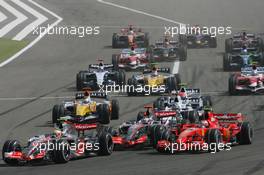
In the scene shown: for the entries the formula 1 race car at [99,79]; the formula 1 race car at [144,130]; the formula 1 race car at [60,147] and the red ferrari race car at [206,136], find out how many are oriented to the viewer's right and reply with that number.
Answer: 0

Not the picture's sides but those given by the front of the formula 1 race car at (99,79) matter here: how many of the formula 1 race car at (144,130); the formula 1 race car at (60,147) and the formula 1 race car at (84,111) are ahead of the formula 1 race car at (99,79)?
3

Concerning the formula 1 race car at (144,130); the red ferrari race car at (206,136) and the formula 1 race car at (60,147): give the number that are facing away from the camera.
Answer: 0

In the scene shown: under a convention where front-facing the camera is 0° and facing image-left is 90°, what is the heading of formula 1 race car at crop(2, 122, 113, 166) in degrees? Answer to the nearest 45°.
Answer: approximately 45°

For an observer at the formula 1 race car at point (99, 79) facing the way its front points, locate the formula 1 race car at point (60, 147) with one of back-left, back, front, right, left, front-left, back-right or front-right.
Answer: front

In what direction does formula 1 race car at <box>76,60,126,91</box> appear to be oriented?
toward the camera

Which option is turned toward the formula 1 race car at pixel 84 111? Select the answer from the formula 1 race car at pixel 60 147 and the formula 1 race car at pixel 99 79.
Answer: the formula 1 race car at pixel 99 79

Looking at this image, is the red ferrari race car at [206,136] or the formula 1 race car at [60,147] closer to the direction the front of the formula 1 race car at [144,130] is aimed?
the formula 1 race car

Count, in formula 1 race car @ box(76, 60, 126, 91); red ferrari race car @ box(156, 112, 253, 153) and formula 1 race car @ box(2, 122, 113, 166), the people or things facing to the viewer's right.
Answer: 0

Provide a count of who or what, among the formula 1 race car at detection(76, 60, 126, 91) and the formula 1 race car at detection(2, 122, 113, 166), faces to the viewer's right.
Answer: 0

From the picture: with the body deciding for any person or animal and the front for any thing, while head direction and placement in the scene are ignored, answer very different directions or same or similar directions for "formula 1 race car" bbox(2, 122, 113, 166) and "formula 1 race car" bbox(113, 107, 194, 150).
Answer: same or similar directions

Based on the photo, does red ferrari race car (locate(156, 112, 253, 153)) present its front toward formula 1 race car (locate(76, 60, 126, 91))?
no

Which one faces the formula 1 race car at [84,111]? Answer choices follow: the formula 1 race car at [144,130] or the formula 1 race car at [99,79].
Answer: the formula 1 race car at [99,79]

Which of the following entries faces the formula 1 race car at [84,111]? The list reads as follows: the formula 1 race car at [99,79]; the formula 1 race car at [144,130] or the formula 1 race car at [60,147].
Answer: the formula 1 race car at [99,79]

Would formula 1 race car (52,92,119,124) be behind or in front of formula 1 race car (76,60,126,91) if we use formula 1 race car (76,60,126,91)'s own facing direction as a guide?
in front

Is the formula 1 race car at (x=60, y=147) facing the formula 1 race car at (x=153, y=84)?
no

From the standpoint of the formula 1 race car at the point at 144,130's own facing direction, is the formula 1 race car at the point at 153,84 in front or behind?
behind

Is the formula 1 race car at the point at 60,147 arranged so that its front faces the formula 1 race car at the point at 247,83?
no
